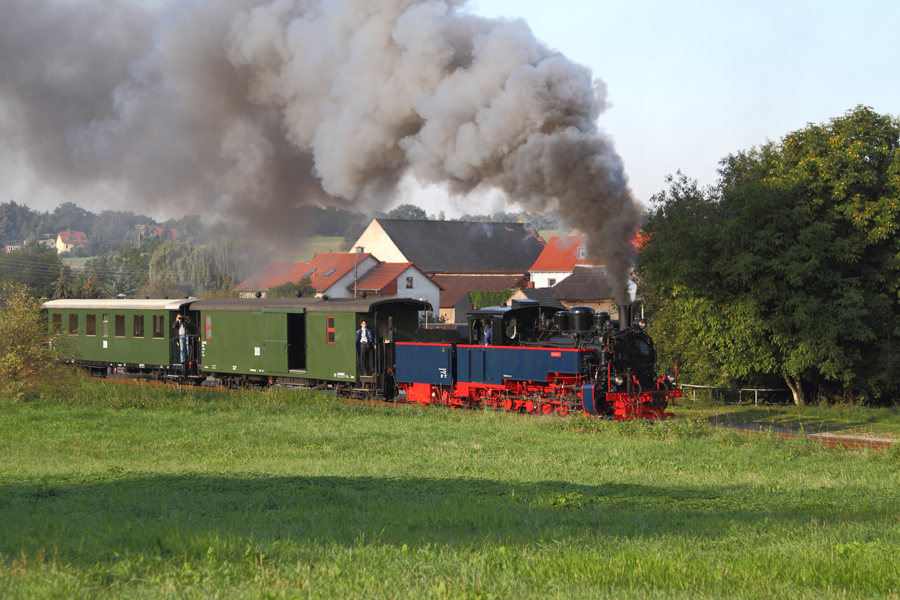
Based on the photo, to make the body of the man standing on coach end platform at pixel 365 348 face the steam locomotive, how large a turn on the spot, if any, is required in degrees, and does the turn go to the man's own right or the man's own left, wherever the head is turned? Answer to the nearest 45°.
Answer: approximately 45° to the man's own left

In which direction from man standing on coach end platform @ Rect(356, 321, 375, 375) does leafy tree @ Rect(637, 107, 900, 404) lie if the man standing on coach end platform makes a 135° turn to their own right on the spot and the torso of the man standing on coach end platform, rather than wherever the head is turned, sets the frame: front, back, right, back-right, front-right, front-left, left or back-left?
back-right

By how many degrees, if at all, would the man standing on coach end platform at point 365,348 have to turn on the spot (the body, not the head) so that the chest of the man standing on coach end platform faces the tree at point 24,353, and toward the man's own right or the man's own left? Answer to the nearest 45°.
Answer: approximately 90° to the man's own right

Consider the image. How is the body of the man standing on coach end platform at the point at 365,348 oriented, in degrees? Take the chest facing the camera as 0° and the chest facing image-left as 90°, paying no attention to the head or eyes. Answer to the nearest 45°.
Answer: approximately 0°
